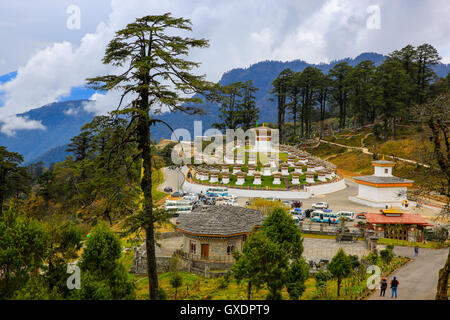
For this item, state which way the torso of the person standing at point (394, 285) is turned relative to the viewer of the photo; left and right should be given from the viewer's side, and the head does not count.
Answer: facing away from the viewer

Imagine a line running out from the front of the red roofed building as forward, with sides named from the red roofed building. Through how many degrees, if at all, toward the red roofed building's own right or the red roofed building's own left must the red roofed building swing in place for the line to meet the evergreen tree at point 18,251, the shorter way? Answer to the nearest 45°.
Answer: approximately 45° to the red roofed building's own right

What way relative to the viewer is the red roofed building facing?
toward the camera

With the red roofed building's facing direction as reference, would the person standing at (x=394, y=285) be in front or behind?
in front

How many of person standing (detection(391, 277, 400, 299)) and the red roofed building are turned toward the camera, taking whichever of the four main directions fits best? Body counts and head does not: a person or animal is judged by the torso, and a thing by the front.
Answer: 1

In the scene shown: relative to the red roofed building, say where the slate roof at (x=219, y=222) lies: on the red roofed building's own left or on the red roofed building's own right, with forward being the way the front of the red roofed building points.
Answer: on the red roofed building's own right

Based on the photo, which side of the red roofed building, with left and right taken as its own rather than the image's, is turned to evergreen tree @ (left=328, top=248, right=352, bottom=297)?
front

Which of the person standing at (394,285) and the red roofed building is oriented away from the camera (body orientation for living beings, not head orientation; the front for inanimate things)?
the person standing

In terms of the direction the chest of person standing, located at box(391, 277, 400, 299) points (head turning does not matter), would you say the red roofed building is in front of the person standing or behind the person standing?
in front

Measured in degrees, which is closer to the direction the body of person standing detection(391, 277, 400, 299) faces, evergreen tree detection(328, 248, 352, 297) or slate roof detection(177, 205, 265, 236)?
the slate roof

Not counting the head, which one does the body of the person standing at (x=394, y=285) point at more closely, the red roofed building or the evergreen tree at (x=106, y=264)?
the red roofed building

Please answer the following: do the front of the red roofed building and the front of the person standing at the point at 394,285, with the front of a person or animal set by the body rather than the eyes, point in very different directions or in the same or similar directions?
very different directions

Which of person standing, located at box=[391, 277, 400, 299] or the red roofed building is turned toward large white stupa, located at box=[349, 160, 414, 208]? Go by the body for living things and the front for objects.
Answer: the person standing
